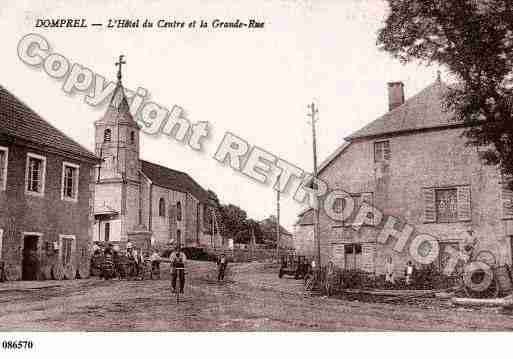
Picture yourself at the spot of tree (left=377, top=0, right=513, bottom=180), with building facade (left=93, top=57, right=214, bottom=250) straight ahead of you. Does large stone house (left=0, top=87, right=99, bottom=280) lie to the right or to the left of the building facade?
left

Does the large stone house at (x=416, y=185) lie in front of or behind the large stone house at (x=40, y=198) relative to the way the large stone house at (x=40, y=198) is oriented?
in front

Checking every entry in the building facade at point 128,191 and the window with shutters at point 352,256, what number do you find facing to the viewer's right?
0

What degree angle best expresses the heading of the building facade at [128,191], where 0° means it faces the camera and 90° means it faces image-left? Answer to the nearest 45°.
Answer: approximately 45°

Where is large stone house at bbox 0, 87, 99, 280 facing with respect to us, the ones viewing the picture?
facing the viewer and to the right of the viewer

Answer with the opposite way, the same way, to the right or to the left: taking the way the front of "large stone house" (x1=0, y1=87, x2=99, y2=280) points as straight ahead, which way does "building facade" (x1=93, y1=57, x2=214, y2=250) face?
to the right

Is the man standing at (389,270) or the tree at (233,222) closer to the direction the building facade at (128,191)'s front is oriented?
the man standing

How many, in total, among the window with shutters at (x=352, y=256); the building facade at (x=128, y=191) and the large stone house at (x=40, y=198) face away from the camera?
0

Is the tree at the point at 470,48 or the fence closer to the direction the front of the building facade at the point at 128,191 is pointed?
the tree

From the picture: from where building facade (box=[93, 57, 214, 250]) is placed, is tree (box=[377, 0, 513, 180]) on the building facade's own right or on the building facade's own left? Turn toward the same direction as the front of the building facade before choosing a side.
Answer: on the building facade's own left

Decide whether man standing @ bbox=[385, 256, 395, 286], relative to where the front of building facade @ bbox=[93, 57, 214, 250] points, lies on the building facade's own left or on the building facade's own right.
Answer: on the building facade's own left

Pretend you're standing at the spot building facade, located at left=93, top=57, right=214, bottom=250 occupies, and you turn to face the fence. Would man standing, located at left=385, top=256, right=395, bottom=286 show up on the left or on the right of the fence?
right

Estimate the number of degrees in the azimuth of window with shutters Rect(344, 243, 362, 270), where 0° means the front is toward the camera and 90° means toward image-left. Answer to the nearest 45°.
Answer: approximately 0°

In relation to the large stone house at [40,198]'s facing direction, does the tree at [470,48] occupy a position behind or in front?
in front

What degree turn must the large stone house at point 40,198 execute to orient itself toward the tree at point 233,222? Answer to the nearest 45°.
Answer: approximately 90° to its left
